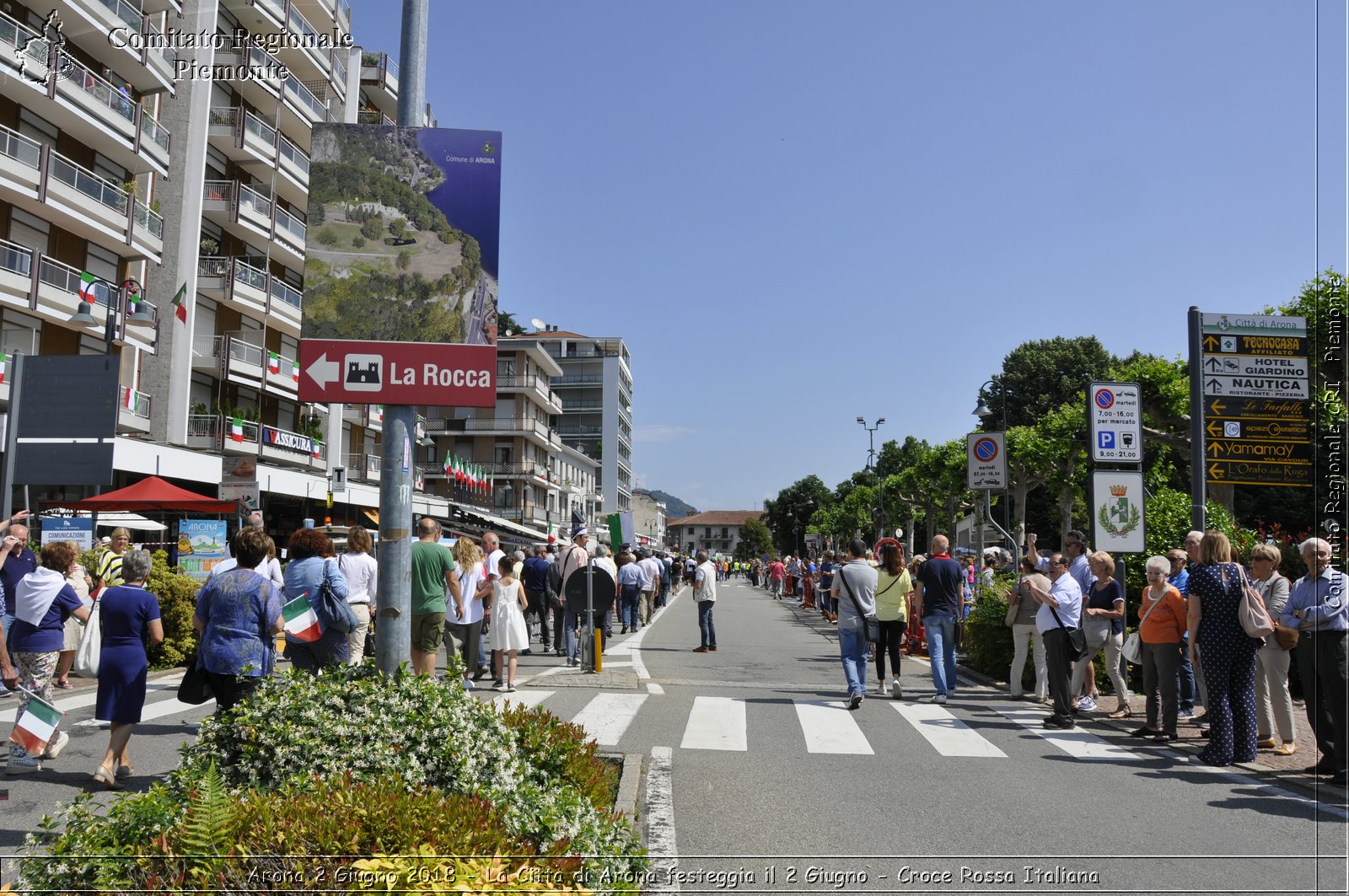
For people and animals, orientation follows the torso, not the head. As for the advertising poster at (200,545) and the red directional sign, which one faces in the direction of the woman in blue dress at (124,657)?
the advertising poster

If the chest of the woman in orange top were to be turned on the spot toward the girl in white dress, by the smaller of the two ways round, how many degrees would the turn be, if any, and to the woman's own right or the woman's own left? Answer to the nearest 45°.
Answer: approximately 45° to the woman's own right

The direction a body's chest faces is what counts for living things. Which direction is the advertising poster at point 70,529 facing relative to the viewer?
toward the camera

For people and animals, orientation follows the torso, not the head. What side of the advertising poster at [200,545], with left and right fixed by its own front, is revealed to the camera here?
front

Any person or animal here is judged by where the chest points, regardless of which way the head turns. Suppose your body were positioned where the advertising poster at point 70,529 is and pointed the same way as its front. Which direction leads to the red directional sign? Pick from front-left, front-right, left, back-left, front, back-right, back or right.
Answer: front

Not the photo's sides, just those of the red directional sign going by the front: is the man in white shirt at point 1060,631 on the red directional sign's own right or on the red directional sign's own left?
on the red directional sign's own left

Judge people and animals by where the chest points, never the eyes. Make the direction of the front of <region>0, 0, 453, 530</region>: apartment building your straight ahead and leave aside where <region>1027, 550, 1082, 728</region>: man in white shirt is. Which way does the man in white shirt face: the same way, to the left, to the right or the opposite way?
the opposite way

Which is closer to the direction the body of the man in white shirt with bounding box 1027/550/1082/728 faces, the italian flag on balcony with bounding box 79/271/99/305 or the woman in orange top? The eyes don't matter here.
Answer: the italian flag on balcony

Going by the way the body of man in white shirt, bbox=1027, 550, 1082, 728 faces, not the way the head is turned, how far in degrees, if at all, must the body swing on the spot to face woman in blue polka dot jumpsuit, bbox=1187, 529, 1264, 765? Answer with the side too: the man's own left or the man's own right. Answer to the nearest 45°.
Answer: approximately 135° to the man's own left

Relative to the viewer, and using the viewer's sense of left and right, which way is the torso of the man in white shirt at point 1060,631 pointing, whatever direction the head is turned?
facing to the left of the viewer

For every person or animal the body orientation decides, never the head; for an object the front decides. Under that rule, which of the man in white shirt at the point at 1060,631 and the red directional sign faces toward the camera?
the red directional sign

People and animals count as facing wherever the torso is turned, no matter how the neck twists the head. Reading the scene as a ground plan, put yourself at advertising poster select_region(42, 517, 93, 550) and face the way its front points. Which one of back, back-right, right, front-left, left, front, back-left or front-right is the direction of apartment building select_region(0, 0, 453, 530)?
back

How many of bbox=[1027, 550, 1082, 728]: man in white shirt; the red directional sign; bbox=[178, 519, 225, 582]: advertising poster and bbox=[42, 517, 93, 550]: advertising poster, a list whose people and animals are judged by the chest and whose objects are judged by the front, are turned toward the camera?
3

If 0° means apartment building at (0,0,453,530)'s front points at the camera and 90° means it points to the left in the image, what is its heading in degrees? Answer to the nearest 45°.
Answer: approximately 315°

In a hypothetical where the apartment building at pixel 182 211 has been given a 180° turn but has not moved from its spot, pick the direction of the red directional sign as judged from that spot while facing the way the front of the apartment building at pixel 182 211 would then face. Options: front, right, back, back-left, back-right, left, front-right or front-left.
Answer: back-left
